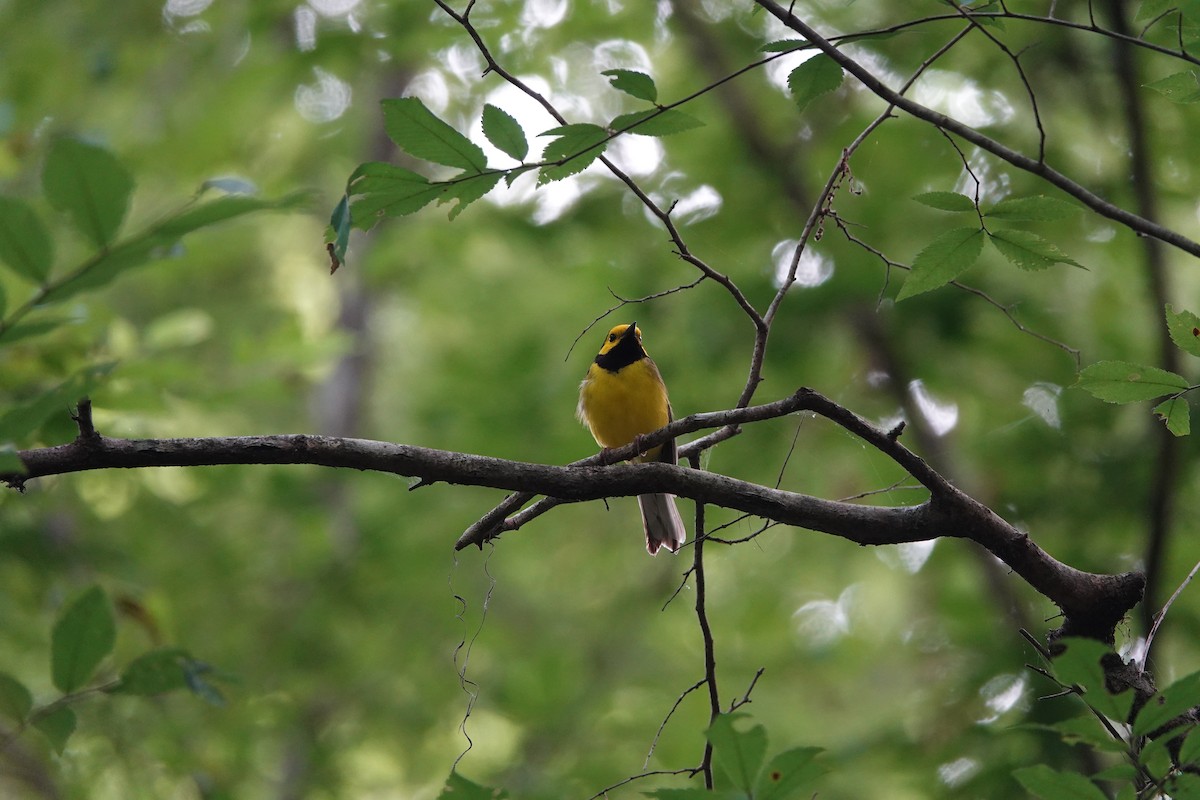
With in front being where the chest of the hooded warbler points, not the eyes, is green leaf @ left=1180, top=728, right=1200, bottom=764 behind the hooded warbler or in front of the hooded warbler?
in front

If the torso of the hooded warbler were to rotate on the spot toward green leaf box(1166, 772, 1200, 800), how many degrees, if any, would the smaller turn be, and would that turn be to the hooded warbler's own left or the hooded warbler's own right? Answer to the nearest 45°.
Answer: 0° — it already faces it

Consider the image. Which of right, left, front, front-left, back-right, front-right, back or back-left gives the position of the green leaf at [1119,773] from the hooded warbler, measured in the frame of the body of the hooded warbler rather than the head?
front

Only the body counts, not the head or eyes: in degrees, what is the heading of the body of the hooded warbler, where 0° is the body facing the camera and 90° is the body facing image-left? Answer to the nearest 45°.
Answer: approximately 0°
